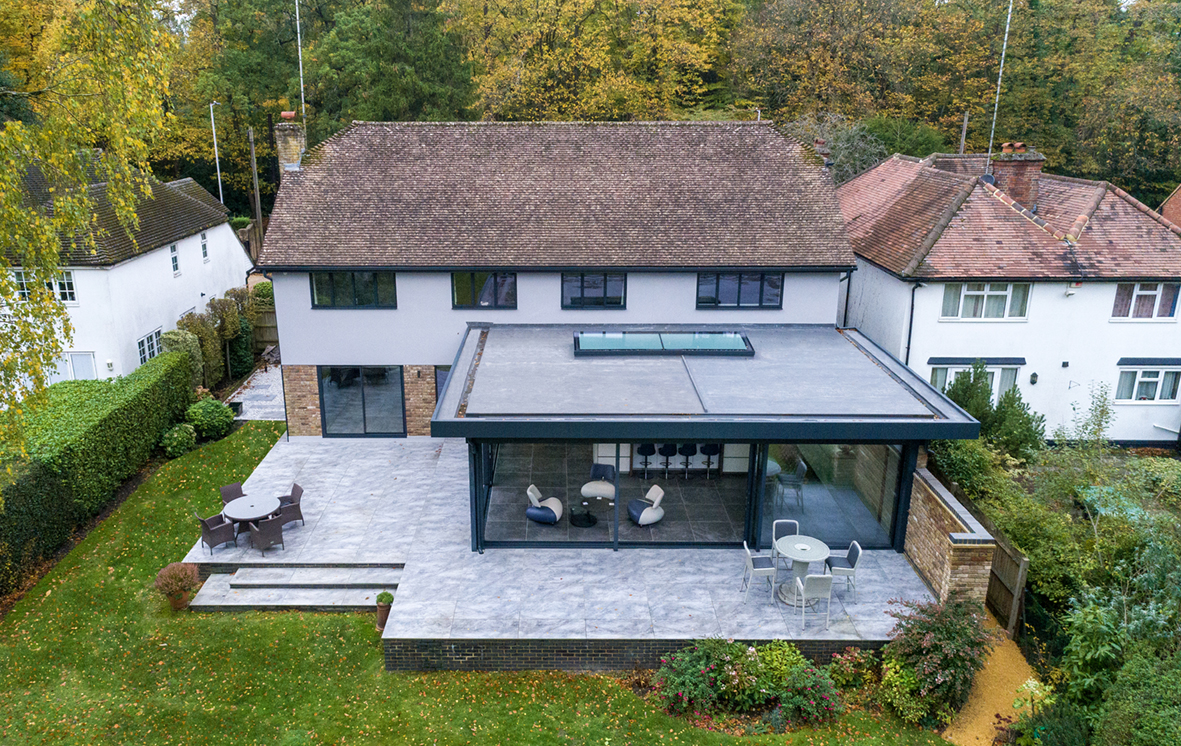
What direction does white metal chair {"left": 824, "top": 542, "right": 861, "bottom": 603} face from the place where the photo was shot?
facing to the left of the viewer

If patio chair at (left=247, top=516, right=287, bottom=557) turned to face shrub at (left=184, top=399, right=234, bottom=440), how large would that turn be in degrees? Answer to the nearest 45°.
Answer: approximately 45° to its right

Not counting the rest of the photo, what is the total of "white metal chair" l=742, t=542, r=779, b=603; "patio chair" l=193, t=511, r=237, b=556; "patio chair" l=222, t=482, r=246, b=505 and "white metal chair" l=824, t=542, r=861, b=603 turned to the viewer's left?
1

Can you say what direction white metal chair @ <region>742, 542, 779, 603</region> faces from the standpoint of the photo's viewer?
facing to the right of the viewer

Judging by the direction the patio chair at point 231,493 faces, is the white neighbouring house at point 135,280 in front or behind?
behind

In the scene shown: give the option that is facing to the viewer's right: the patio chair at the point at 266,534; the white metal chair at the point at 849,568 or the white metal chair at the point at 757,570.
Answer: the white metal chair at the point at 757,570

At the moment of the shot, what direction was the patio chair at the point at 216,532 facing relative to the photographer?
facing away from the viewer and to the right of the viewer

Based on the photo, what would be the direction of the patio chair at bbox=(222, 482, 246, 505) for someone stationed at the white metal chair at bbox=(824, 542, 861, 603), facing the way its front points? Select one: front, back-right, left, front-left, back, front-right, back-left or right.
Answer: front

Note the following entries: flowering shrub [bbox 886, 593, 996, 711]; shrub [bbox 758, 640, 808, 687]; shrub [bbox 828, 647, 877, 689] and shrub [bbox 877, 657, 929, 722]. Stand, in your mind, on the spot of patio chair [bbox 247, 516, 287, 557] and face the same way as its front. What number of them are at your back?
4

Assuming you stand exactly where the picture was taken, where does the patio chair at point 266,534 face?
facing away from the viewer and to the left of the viewer

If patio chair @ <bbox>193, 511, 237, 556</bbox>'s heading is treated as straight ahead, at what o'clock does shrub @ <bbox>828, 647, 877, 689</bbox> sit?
The shrub is roughly at 3 o'clock from the patio chair.

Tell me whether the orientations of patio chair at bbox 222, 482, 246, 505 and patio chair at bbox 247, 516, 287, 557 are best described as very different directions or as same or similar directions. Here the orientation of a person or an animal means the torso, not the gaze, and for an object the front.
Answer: very different directions

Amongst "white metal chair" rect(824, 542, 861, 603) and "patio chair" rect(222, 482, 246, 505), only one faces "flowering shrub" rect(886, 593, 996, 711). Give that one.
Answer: the patio chair

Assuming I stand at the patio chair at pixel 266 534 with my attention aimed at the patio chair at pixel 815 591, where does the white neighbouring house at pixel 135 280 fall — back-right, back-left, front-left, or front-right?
back-left

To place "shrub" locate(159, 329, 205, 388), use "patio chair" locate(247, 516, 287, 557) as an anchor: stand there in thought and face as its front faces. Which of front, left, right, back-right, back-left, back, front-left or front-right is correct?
front-right

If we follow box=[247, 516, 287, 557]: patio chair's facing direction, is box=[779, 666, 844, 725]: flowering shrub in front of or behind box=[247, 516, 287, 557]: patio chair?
behind

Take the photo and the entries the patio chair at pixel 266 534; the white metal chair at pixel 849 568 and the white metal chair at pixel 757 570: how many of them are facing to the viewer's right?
1

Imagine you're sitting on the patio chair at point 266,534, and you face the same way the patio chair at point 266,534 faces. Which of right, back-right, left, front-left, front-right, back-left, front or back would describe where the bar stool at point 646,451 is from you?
back-right
